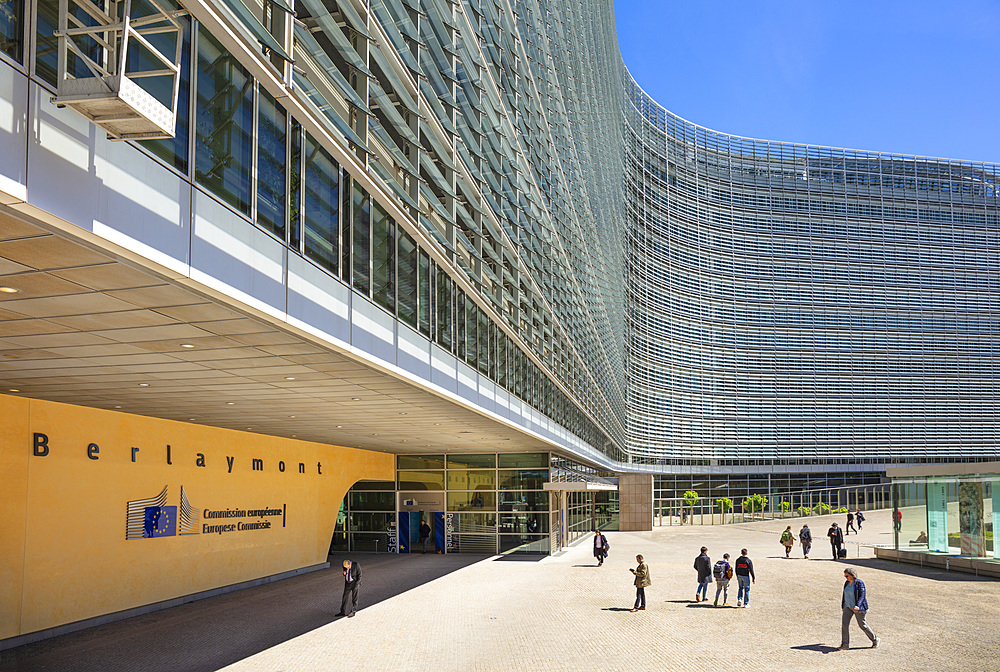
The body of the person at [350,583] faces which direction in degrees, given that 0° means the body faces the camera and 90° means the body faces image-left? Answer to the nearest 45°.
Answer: approximately 45°

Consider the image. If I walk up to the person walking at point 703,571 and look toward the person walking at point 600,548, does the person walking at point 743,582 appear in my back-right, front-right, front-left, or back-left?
back-right

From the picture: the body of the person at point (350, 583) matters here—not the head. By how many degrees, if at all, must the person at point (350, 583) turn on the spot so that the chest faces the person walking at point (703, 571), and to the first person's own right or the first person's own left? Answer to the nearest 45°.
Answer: approximately 135° to the first person's own left

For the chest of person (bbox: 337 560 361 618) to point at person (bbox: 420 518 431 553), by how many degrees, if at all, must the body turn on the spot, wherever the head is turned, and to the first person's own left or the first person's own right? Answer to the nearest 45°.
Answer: approximately 135° to the first person's own right

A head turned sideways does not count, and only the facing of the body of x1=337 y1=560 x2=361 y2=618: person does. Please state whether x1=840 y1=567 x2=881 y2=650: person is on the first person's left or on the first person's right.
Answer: on the first person's left

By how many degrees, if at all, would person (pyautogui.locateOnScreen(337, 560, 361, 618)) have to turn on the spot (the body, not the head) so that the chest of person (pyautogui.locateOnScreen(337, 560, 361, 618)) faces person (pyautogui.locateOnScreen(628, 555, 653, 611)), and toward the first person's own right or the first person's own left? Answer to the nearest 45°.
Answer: approximately 135° to the first person's own left

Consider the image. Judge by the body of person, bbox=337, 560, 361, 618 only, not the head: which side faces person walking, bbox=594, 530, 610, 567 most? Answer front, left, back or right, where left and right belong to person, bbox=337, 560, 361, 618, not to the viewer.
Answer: back

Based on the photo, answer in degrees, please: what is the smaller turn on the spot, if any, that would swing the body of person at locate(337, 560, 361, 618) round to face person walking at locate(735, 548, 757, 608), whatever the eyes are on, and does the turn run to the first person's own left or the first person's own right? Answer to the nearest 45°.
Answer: approximately 135° to the first person's own left
